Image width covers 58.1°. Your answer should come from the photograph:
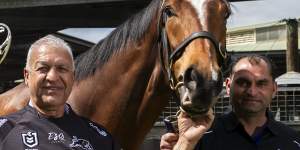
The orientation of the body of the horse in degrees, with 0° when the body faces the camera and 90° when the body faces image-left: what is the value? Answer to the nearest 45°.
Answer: approximately 315°

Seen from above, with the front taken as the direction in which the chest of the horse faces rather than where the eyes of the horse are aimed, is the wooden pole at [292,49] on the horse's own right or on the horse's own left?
on the horse's own left

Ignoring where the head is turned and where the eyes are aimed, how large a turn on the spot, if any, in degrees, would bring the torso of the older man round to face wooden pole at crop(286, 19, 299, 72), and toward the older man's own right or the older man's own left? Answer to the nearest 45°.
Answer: approximately 135° to the older man's own left

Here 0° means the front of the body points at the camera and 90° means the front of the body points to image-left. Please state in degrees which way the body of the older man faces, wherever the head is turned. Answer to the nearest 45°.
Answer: approximately 0°
